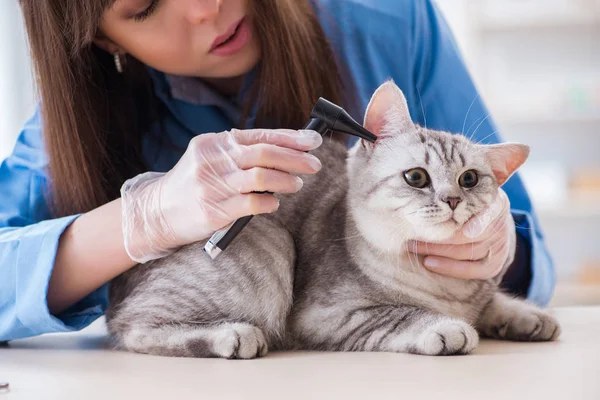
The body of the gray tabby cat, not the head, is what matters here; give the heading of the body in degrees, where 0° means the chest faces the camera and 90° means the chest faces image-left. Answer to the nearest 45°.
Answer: approximately 315°
